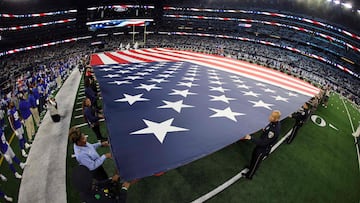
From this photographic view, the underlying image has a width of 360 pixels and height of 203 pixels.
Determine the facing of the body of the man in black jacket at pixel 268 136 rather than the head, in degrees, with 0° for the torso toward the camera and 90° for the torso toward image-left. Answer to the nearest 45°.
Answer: approximately 90°

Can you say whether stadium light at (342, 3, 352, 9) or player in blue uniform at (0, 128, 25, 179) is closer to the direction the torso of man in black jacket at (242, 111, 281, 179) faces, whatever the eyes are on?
the player in blue uniform

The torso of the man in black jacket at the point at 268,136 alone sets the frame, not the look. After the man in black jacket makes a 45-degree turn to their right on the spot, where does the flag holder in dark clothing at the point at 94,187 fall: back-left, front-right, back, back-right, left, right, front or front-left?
left

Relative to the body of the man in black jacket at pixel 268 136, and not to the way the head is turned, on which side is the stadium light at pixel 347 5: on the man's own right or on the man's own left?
on the man's own right

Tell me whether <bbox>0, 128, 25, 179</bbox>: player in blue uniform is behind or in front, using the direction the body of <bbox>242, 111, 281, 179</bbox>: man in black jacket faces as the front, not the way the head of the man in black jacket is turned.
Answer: in front
